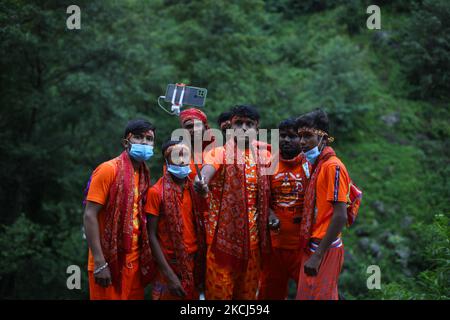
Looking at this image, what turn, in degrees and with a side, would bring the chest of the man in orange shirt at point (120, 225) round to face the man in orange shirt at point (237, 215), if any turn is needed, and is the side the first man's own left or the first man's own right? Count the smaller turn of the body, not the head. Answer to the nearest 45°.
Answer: approximately 45° to the first man's own left

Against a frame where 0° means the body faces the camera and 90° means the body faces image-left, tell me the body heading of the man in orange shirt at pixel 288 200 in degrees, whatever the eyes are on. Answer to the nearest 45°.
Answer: approximately 0°

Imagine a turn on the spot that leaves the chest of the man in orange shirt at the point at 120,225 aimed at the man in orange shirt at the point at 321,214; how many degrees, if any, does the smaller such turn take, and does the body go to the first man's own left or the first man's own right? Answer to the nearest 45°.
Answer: approximately 45° to the first man's own left

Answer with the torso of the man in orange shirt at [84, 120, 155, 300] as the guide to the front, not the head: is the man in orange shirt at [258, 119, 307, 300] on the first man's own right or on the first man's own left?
on the first man's own left

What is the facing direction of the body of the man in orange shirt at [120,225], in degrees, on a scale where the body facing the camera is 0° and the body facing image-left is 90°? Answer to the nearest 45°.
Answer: approximately 315°
